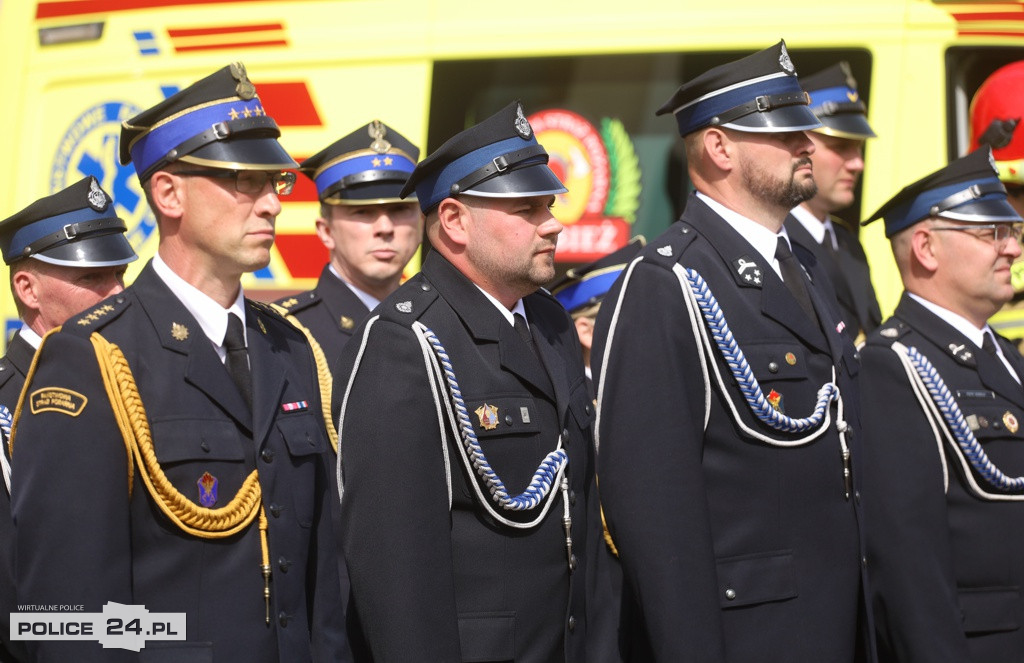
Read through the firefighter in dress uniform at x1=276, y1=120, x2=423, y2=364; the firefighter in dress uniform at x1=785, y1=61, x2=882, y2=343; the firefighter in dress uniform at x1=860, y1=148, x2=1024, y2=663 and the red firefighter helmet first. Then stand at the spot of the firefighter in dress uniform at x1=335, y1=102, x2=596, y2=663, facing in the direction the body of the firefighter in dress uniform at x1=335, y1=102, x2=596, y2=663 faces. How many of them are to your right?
0

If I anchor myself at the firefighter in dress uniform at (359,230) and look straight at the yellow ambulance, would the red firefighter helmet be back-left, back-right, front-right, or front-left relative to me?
front-right

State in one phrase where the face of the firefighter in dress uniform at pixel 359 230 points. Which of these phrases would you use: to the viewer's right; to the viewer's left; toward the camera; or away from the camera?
toward the camera

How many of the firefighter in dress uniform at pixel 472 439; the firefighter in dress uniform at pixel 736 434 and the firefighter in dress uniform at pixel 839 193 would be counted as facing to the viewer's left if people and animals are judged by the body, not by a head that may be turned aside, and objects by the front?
0

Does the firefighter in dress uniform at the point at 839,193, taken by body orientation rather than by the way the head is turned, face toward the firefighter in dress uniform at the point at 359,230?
no

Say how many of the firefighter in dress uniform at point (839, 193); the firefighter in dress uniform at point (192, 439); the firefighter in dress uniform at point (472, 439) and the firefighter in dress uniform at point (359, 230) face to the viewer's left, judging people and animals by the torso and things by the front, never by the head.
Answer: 0

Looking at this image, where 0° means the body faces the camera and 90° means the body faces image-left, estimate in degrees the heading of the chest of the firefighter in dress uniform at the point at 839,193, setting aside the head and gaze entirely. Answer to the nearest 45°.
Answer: approximately 315°

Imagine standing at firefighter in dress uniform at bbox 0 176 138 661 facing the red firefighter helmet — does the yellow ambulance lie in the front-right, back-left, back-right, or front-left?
front-left

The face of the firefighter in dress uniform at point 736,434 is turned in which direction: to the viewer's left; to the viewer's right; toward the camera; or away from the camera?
to the viewer's right

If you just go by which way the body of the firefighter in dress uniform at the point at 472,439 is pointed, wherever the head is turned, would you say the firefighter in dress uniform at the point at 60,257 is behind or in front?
behind

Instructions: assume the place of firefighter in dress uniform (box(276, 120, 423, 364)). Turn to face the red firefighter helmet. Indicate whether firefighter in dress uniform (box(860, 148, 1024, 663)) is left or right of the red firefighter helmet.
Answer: right

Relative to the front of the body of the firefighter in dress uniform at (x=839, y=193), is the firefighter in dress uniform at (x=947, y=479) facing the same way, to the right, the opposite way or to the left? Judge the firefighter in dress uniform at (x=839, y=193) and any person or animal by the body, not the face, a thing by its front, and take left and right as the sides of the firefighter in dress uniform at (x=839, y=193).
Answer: the same way

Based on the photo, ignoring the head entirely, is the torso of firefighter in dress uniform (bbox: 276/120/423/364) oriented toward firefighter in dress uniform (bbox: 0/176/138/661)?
no

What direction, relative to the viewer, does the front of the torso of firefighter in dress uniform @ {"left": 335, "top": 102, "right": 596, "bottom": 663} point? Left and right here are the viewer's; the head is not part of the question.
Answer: facing the viewer and to the right of the viewer

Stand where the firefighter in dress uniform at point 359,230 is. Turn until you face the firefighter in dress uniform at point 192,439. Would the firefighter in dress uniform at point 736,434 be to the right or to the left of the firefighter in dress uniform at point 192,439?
left

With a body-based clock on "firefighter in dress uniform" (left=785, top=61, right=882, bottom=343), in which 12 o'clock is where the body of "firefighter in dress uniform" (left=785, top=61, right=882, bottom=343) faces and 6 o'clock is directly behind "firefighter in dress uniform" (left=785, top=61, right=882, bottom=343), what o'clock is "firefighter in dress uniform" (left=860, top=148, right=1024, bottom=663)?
"firefighter in dress uniform" (left=860, top=148, right=1024, bottom=663) is roughly at 1 o'clock from "firefighter in dress uniform" (left=785, top=61, right=882, bottom=343).

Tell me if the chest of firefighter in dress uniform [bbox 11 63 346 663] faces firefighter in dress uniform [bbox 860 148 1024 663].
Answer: no

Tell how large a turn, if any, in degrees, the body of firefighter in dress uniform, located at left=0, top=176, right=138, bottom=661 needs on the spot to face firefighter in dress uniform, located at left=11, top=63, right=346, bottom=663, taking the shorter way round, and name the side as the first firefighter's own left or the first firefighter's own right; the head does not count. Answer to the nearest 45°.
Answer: approximately 45° to the first firefighter's own right

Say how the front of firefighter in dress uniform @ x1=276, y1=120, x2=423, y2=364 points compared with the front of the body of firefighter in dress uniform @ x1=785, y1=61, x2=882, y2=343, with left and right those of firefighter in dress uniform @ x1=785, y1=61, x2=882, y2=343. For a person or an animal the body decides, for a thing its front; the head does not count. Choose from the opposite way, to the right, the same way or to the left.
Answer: the same way

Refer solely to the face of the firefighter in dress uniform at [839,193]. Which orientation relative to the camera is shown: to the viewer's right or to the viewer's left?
to the viewer's right
